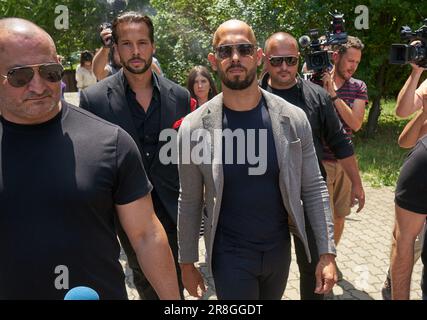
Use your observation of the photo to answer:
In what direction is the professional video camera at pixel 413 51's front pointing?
to the viewer's left

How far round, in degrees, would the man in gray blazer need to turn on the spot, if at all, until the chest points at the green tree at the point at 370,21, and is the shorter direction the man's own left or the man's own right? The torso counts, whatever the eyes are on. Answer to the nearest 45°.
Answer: approximately 180°

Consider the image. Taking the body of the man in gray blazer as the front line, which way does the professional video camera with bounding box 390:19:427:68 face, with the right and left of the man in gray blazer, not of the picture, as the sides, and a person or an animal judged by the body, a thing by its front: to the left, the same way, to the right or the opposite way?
to the right

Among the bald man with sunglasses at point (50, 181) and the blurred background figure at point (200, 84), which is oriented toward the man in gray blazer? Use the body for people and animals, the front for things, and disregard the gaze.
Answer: the blurred background figure

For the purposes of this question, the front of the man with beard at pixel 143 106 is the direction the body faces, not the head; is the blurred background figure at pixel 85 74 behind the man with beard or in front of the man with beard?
behind

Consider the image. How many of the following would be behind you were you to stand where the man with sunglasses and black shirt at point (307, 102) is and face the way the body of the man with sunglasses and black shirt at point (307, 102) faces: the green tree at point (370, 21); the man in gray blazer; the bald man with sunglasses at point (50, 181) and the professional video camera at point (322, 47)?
2

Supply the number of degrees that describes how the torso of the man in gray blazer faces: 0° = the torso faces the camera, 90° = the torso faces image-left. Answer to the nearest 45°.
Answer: approximately 0°
